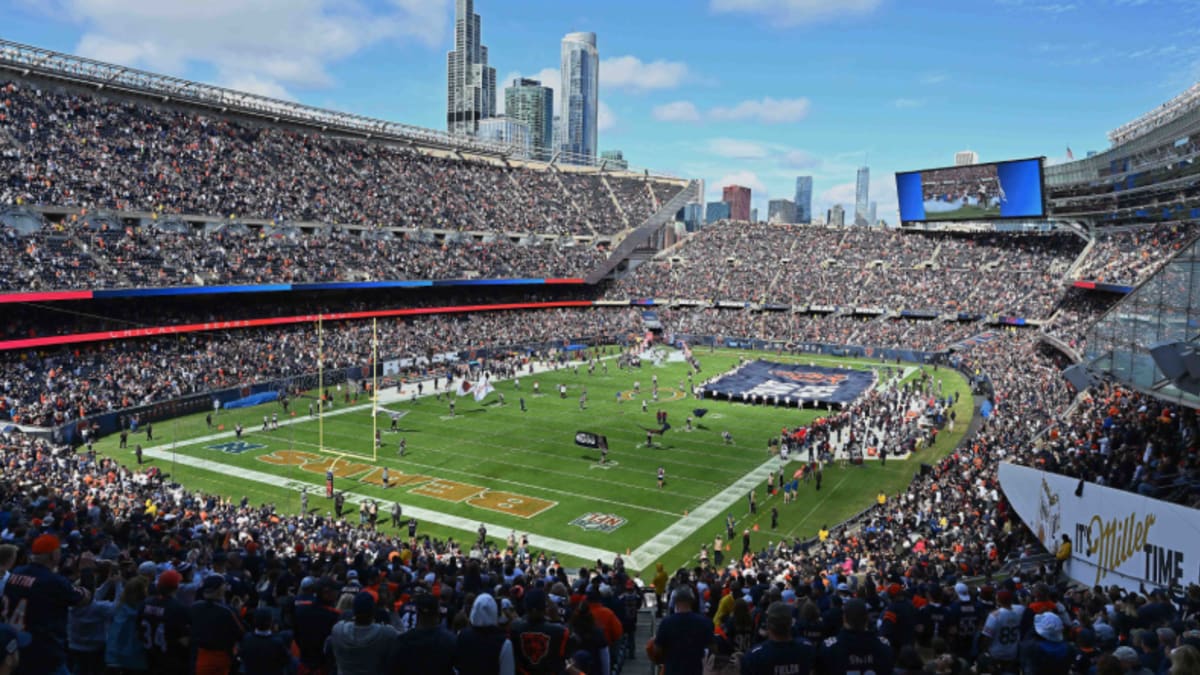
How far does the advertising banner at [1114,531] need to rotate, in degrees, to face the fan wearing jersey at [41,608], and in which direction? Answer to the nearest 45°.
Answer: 0° — it already faces them

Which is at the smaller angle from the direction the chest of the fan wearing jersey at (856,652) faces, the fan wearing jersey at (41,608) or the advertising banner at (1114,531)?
the advertising banner

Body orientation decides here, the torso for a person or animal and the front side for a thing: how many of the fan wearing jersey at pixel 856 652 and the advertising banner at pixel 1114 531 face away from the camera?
1

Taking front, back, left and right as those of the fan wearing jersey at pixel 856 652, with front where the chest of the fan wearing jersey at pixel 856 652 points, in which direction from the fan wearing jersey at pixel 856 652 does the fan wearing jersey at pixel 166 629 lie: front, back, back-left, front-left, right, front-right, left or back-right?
left

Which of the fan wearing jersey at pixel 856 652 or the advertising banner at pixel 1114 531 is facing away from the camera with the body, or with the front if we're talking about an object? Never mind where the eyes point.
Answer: the fan wearing jersey

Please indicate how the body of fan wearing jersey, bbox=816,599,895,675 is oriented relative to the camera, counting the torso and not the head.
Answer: away from the camera

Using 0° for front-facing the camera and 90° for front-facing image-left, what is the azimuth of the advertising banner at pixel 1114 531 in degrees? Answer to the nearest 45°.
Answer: approximately 45°

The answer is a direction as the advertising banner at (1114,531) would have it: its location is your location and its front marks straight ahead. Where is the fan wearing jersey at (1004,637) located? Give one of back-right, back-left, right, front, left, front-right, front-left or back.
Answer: front-left

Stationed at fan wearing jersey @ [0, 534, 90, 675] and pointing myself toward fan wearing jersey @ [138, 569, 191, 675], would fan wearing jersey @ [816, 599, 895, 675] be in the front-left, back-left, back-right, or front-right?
front-right
